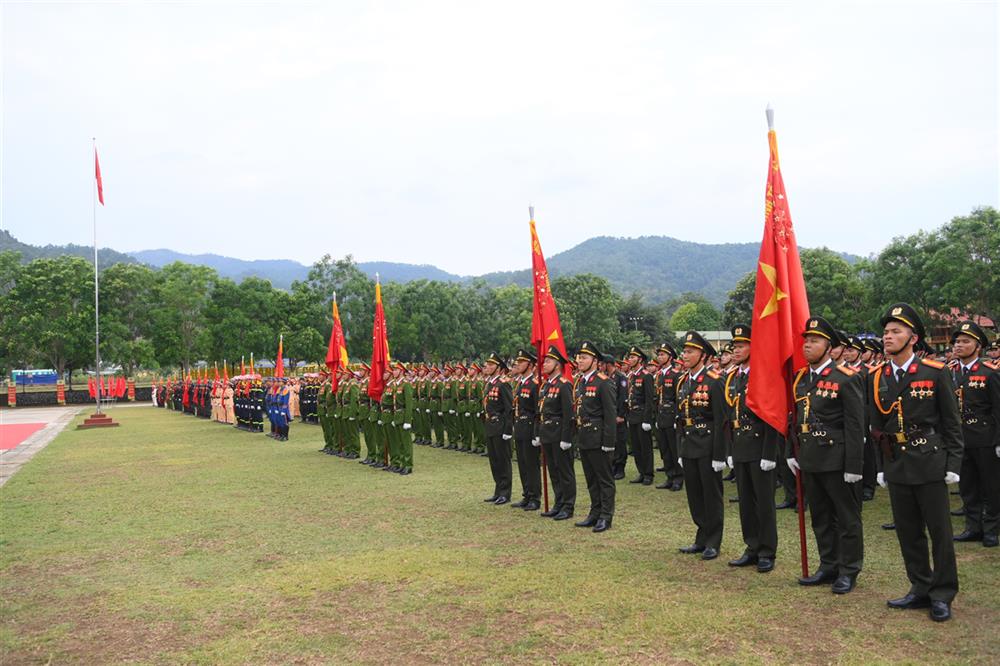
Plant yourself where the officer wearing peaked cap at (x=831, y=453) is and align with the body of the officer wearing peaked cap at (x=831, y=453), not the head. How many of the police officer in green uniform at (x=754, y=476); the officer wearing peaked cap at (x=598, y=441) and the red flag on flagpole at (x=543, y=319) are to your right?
3

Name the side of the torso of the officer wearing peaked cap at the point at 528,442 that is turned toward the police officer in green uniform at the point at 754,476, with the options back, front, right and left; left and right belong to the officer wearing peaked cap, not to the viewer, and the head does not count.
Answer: left

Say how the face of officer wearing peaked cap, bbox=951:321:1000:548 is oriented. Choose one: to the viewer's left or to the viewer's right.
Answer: to the viewer's left

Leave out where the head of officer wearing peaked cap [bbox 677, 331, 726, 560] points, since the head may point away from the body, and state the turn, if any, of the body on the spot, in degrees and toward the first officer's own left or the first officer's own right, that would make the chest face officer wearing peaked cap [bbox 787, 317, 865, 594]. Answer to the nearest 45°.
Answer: approximately 90° to the first officer's own left

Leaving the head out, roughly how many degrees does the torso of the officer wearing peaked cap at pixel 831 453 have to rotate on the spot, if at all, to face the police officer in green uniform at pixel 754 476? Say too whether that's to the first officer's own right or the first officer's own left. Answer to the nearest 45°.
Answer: approximately 90° to the first officer's own right

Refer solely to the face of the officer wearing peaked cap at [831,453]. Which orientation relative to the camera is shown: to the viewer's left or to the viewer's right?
to the viewer's left

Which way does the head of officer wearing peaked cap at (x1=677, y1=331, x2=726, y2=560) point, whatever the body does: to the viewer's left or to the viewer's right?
to the viewer's left

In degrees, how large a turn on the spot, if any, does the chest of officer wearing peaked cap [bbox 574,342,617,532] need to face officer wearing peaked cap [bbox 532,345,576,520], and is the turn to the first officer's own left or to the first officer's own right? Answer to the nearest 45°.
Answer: approximately 90° to the first officer's own right

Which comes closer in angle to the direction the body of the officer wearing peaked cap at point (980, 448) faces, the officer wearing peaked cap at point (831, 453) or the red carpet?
the officer wearing peaked cap
